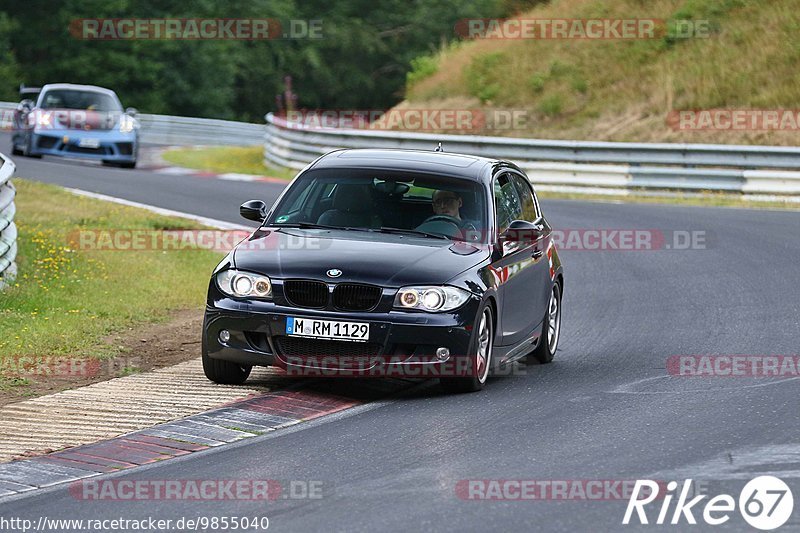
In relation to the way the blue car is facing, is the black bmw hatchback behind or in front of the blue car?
in front

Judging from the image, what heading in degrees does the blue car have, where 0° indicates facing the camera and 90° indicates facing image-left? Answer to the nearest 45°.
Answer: approximately 0°

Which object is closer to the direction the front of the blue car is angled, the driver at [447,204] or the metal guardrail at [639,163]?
the driver

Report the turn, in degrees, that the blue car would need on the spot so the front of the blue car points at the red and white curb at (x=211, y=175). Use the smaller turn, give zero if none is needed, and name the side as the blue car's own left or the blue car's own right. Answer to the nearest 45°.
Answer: approximately 45° to the blue car's own left

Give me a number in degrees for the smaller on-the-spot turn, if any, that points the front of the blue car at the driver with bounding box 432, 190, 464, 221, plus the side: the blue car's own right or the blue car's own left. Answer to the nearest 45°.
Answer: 0° — it already faces them

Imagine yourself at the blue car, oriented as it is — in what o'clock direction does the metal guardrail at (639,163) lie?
The metal guardrail is roughly at 10 o'clock from the blue car.

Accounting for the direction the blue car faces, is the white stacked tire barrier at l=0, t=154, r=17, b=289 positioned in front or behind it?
in front

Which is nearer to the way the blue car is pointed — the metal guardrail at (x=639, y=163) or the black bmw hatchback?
the black bmw hatchback

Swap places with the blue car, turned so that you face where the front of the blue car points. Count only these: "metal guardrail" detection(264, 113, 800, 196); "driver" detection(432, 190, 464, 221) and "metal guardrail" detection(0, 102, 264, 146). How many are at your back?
1

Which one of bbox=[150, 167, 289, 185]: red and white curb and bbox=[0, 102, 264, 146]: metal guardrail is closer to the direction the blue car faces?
the red and white curb
